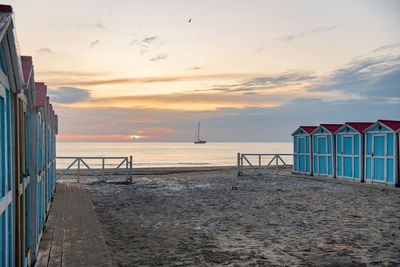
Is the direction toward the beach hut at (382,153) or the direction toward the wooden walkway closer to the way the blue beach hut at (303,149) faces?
the wooden walkway

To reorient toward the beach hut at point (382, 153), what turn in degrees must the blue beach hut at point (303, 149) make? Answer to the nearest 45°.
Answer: approximately 90° to its left

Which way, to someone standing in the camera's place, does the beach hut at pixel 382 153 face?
facing the viewer and to the left of the viewer

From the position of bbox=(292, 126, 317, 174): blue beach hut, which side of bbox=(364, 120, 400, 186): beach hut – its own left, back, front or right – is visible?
right

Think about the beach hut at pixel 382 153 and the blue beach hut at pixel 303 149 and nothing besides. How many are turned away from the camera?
0

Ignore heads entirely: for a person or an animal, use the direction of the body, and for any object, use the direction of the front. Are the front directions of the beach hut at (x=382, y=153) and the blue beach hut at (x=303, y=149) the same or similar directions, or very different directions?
same or similar directions

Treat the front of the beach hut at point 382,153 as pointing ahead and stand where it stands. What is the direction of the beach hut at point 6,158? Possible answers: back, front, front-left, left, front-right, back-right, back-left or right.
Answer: front-left

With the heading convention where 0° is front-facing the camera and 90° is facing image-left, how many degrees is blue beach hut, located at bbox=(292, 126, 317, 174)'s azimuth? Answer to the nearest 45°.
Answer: approximately 45°

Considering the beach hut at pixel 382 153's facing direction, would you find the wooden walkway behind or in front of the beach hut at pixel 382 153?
in front

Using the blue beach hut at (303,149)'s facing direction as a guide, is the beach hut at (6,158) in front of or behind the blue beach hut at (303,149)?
in front
